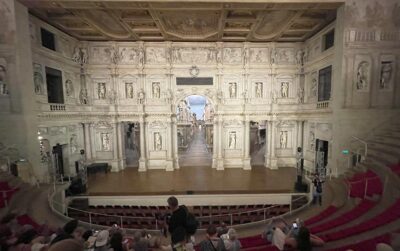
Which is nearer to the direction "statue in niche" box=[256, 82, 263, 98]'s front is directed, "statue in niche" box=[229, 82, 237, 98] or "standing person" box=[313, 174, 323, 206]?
the standing person

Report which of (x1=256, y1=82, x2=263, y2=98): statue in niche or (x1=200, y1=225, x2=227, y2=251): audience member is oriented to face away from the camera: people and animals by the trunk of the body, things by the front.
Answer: the audience member

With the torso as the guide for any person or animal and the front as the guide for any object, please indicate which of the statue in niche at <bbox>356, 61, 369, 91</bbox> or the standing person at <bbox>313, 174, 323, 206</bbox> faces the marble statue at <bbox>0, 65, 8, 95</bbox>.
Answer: the statue in niche

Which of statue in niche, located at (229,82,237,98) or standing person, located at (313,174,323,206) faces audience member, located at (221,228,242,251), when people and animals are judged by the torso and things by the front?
the statue in niche

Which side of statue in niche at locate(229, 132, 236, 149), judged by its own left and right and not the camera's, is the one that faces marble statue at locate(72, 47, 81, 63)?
right

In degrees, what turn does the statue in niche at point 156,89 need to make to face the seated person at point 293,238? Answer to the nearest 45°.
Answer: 0° — it already faces them

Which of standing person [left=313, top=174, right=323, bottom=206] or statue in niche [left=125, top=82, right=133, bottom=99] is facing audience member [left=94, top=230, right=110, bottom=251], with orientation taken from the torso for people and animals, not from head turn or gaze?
the statue in niche

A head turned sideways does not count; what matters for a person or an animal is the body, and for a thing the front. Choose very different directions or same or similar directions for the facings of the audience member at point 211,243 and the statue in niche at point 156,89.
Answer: very different directions
